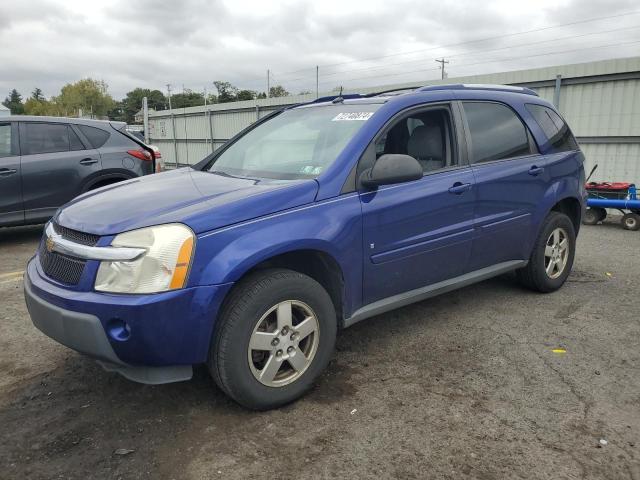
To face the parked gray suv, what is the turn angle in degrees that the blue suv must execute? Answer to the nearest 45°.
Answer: approximately 90° to its right

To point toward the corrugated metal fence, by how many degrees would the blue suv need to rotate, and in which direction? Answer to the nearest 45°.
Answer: approximately 180°

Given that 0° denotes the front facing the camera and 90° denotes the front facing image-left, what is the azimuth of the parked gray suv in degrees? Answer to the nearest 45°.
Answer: approximately 90°

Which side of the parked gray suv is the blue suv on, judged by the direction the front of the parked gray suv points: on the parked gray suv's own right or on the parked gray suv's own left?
on the parked gray suv's own left

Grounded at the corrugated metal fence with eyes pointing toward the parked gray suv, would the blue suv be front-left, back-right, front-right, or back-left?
front-left

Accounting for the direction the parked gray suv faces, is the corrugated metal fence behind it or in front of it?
behind

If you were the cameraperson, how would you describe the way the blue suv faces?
facing the viewer and to the left of the viewer
